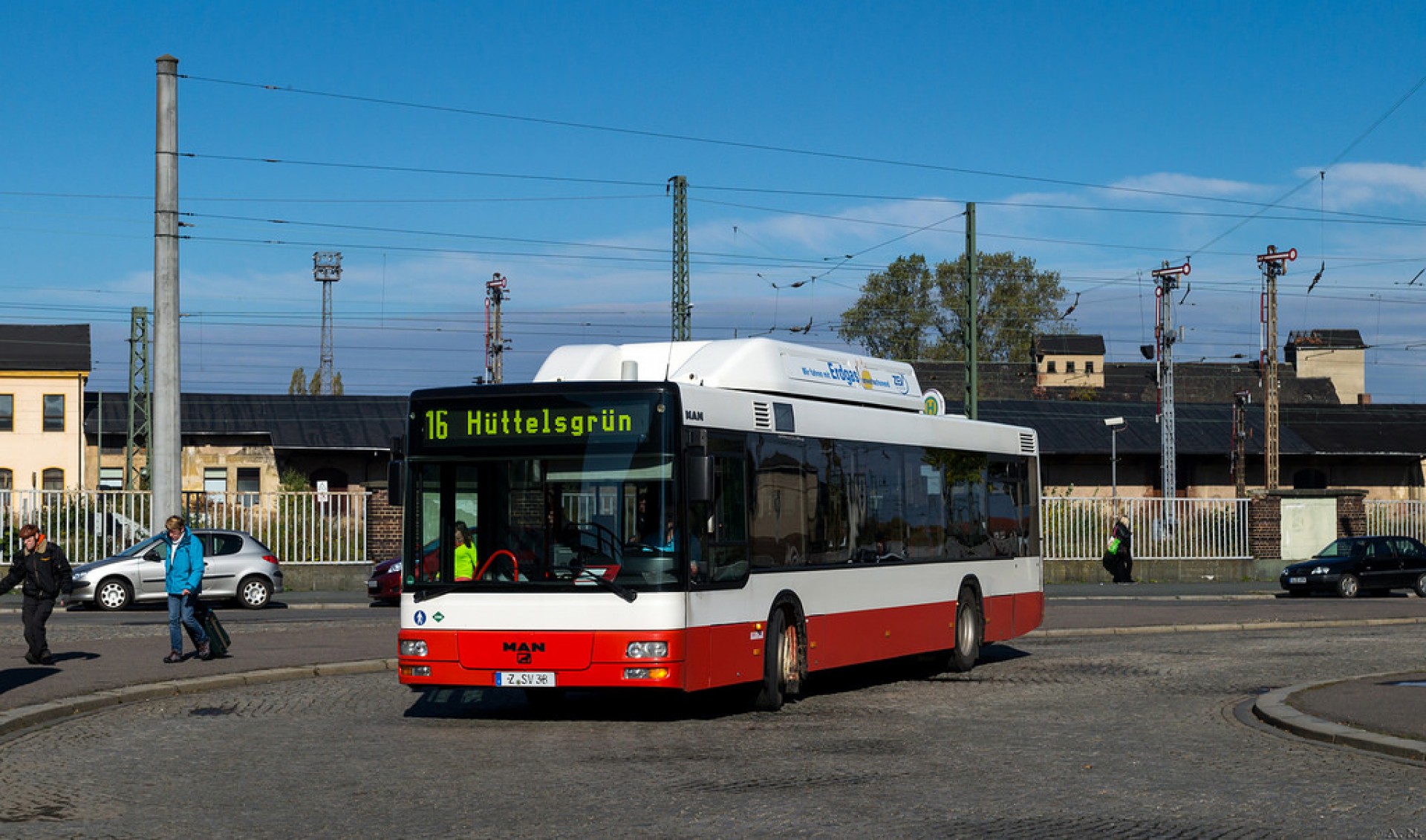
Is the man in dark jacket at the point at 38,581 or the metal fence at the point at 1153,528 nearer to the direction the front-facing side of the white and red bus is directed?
the man in dark jacket

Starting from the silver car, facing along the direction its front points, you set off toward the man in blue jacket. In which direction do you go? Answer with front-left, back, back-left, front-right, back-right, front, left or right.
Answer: left

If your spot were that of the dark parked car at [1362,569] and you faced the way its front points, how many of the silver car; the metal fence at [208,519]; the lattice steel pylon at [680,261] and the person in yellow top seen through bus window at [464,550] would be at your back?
0

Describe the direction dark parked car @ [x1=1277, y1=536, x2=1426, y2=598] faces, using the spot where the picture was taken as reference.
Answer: facing the viewer and to the left of the viewer

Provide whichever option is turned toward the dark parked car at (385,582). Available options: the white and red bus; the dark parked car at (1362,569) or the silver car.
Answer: the dark parked car at (1362,569)

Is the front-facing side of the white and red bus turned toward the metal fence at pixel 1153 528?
no

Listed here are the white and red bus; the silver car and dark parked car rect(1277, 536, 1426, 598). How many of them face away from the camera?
0

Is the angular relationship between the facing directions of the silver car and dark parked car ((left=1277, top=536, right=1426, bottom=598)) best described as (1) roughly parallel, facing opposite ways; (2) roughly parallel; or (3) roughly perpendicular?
roughly parallel

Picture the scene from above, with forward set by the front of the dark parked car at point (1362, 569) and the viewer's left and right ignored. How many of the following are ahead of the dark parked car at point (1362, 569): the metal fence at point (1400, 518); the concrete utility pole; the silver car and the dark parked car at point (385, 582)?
3

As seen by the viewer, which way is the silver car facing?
to the viewer's left

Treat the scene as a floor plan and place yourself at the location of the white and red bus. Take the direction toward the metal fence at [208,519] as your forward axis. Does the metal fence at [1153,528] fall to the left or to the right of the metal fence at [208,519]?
right

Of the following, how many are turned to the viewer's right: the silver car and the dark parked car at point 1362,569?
0

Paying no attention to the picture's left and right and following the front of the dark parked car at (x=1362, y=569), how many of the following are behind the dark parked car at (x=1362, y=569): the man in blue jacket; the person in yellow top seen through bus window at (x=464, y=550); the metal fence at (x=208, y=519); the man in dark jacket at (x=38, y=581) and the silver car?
0

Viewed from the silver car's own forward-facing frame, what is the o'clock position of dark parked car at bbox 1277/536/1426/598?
The dark parked car is roughly at 6 o'clock from the silver car.

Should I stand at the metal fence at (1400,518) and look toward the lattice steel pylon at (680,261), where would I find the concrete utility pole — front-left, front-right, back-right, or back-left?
front-left

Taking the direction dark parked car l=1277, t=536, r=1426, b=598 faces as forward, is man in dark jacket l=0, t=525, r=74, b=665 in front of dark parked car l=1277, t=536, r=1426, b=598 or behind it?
in front

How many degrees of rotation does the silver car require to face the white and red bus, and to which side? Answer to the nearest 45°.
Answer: approximately 90° to its left

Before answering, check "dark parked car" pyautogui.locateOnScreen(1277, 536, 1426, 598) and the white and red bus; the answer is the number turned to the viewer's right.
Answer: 0

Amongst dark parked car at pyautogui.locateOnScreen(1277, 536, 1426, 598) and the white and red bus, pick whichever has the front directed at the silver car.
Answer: the dark parked car
